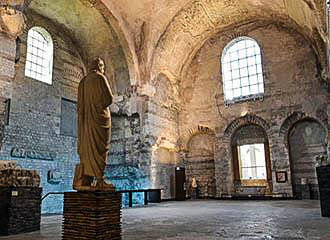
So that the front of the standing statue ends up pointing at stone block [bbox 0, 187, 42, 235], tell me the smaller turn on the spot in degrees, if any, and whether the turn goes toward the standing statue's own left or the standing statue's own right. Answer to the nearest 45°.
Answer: approximately 90° to the standing statue's own left

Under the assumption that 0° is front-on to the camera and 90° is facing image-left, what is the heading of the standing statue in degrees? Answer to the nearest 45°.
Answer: approximately 225°

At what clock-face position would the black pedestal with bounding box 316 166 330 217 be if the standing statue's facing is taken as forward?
The black pedestal is roughly at 1 o'clock from the standing statue.
